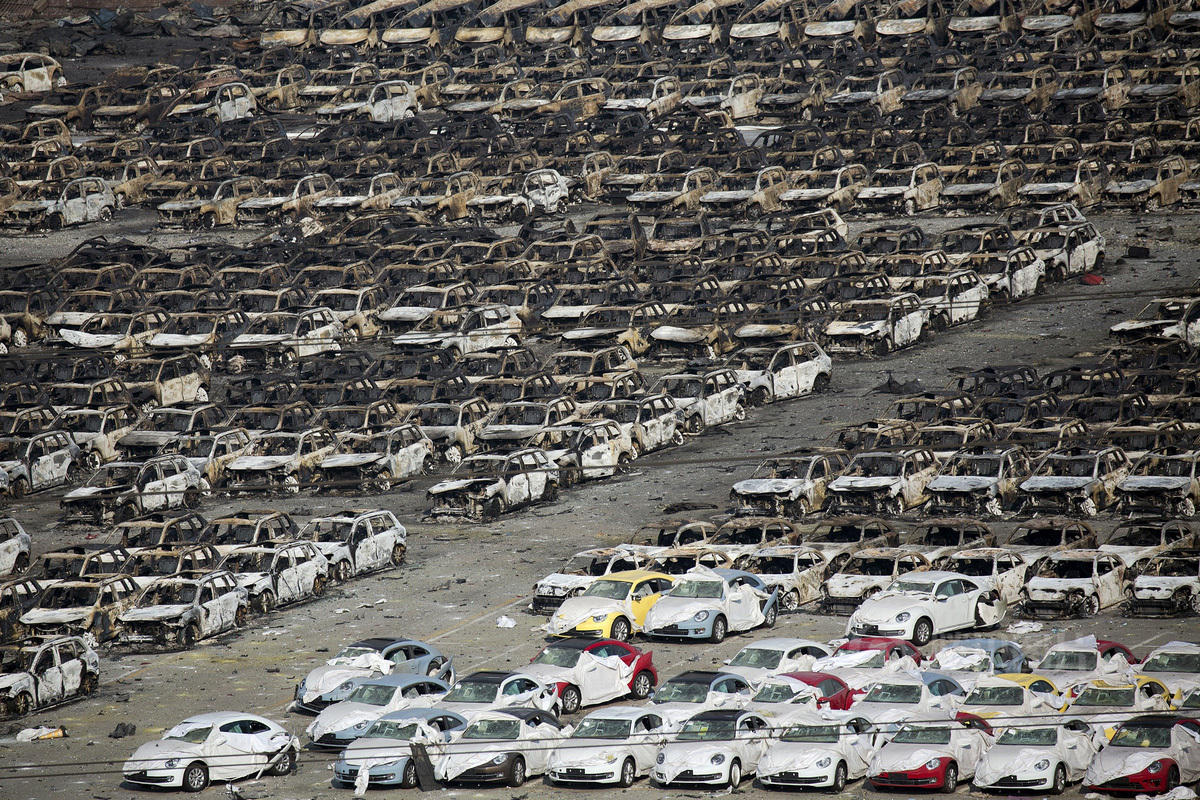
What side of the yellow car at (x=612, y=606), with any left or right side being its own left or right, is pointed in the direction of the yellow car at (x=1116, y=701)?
left

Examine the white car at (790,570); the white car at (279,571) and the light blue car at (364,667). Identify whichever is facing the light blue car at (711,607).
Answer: the white car at (790,570)

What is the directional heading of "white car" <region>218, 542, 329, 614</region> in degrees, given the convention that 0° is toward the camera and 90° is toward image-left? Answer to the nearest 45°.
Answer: approximately 45°

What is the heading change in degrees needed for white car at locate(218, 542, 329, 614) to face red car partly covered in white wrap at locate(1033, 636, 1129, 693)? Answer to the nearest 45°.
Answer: approximately 90° to its left

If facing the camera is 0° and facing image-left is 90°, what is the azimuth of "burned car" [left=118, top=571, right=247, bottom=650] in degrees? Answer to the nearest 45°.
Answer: approximately 45°

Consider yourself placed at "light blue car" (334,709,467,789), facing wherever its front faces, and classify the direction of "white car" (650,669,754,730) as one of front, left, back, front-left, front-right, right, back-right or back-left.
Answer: back-left

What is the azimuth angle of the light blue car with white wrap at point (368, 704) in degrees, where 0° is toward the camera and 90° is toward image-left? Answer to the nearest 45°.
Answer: approximately 45°

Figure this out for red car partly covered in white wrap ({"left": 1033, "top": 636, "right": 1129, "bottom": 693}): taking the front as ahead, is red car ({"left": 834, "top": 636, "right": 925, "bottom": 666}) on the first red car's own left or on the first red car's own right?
on the first red car's own right

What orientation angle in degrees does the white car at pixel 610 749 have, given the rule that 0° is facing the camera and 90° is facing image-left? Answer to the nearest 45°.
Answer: approximately 45°
